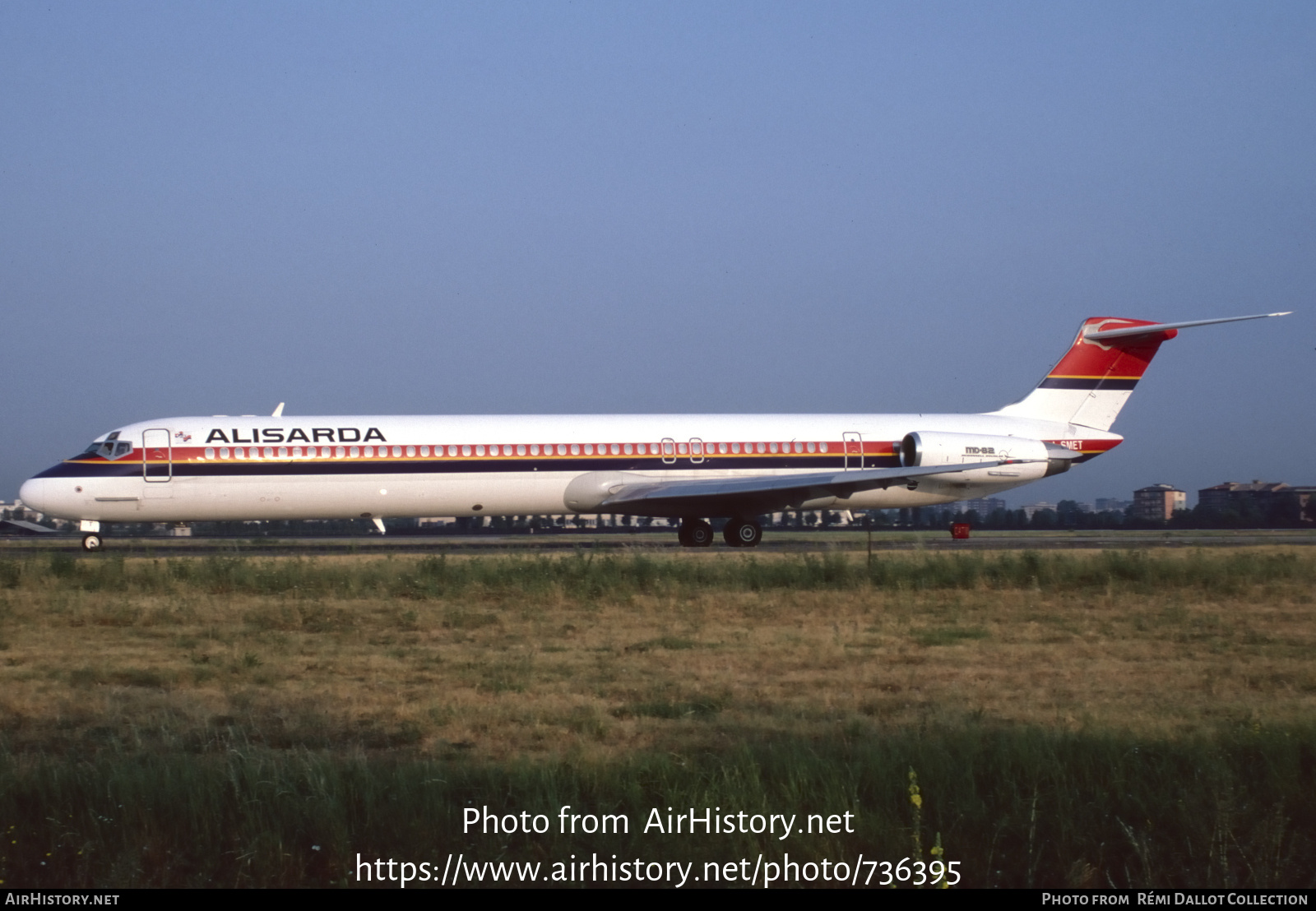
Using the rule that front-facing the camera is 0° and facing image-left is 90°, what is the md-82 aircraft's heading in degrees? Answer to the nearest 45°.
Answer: approximately 90°
